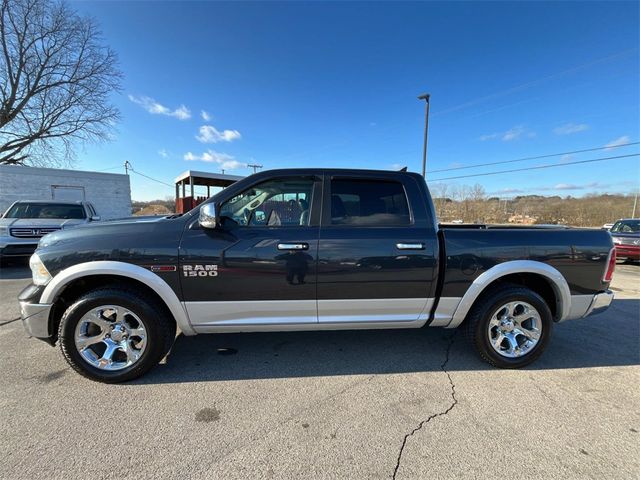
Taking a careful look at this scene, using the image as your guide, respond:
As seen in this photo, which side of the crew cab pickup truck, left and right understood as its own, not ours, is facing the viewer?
left

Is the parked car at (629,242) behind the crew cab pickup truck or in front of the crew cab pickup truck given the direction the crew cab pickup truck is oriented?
behind

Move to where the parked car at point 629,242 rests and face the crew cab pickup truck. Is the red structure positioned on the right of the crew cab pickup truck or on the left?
right

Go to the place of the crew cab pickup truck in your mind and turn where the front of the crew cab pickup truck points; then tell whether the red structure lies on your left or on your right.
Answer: on your right
